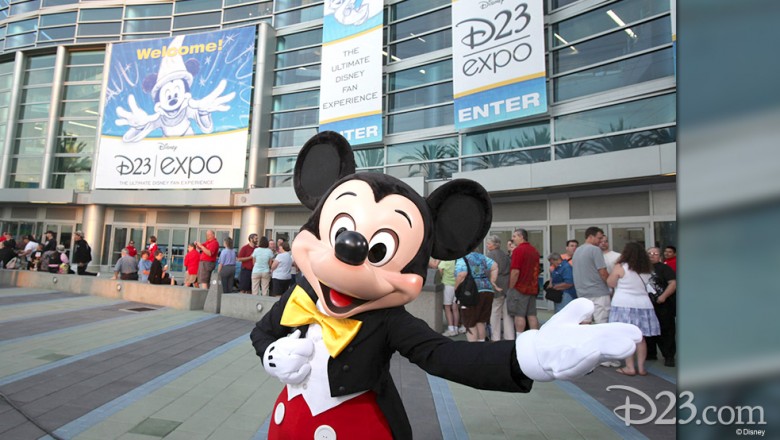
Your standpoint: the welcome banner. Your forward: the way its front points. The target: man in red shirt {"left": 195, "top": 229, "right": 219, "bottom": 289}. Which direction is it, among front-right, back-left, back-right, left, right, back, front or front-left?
front

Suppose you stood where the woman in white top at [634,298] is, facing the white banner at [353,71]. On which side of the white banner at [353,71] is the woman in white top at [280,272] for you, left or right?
left

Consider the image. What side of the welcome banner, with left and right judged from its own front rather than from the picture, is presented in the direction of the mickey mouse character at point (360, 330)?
front

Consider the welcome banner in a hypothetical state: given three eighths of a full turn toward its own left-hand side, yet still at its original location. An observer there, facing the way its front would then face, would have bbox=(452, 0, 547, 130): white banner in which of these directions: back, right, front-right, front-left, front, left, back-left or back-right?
right

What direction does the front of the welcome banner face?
toward the camera

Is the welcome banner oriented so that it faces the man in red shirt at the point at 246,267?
no
